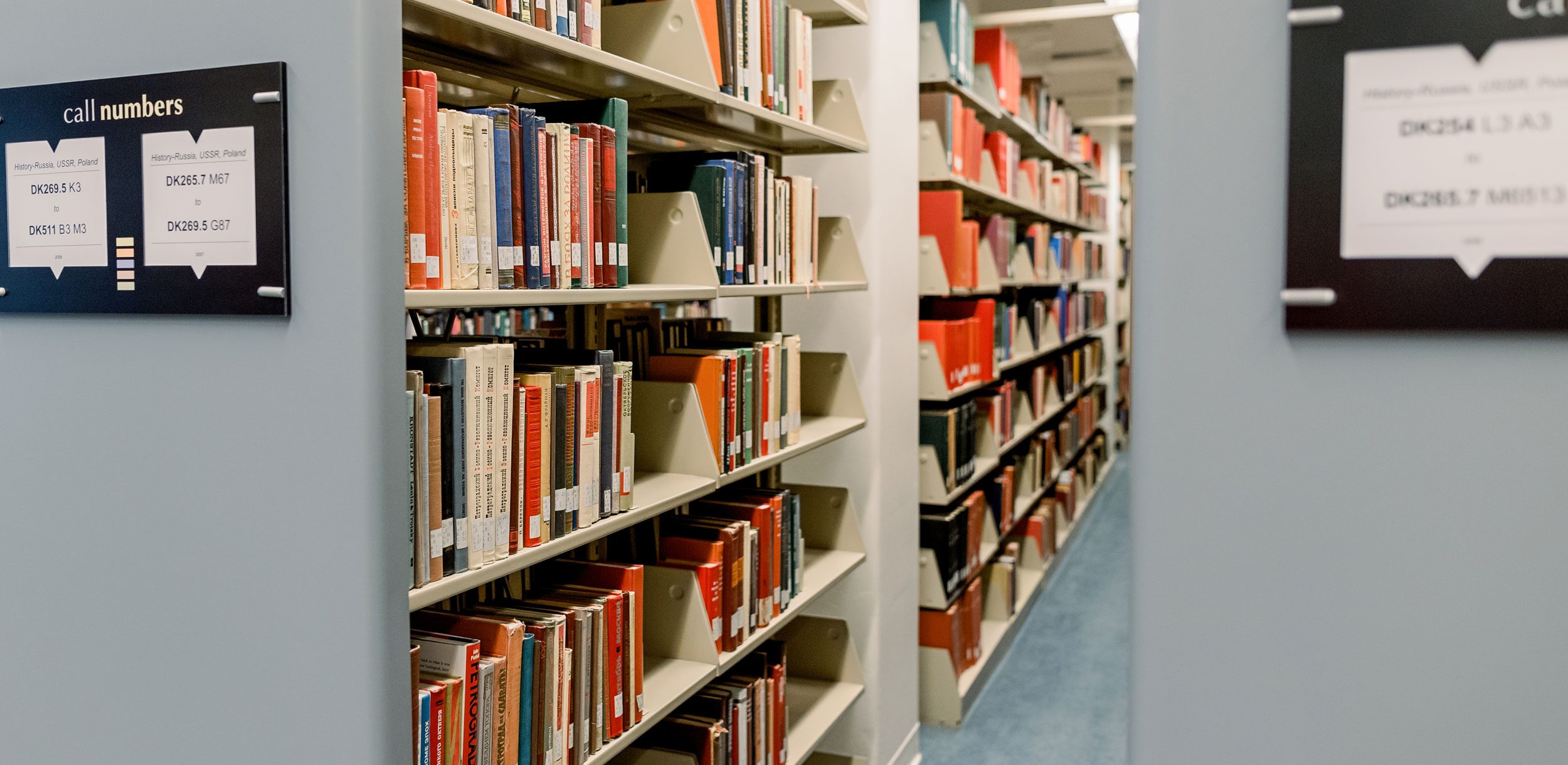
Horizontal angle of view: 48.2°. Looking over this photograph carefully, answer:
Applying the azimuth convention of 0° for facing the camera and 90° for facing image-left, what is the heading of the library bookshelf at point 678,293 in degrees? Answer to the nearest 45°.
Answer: approximately 315°

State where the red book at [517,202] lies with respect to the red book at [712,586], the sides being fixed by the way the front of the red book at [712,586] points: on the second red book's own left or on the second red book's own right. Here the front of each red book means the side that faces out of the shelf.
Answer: on the second red book's own right

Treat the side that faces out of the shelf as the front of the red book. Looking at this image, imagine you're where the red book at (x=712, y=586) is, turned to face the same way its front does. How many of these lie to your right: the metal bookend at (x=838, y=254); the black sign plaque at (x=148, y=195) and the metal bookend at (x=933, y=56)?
1

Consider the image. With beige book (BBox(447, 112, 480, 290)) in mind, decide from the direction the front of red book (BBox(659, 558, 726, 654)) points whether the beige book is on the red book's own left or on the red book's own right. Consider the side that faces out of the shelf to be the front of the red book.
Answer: on the red book's own right

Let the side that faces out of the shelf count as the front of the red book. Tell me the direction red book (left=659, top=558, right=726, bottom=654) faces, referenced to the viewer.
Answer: facing the viewer and to the right of the viewer

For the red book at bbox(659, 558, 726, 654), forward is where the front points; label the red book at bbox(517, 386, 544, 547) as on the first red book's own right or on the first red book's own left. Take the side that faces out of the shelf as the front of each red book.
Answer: on the first red book's own right
